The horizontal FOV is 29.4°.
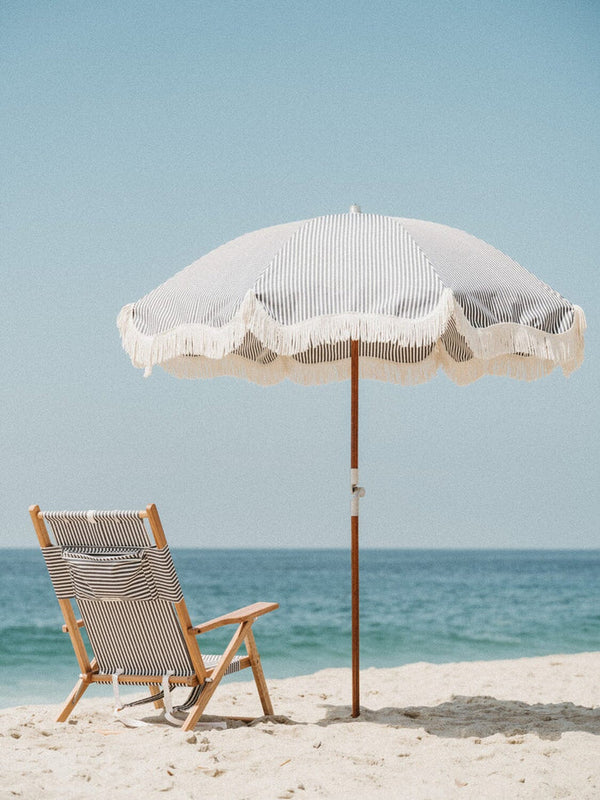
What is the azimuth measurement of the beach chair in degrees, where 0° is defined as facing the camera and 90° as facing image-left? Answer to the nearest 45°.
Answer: approximately 225°
